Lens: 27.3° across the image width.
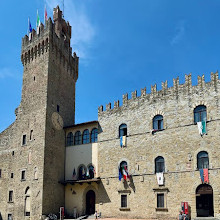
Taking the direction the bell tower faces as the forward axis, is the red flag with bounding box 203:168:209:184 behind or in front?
in front
